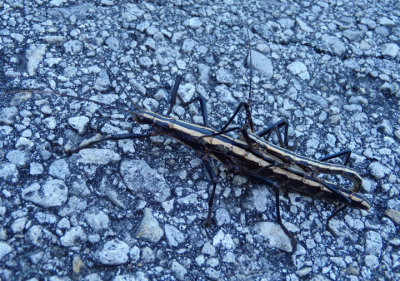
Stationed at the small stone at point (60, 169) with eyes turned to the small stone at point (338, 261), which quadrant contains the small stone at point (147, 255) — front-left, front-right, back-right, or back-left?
front-right

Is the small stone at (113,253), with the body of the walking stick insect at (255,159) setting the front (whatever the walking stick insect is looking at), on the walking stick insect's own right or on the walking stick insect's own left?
on the walking stick insect's own left

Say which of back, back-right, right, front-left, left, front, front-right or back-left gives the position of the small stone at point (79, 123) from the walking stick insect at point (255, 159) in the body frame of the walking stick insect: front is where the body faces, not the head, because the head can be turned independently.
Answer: front-left

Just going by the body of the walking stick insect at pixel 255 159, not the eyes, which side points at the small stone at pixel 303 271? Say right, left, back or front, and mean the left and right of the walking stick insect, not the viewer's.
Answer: back

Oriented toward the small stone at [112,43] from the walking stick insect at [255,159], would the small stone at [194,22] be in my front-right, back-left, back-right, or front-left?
front-right

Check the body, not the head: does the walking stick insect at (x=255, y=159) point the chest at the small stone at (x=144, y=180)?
no

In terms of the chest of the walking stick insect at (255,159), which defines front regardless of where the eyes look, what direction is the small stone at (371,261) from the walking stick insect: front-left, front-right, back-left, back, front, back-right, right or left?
back

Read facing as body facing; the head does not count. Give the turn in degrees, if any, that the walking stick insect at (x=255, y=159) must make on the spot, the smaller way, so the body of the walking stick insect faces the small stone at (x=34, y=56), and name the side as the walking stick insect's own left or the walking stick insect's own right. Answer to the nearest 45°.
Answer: approximately 45° to the walking stick insect's own left

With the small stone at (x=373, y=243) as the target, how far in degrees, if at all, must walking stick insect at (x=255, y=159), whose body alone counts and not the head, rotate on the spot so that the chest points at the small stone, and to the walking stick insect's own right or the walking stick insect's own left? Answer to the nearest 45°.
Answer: approximately 180°

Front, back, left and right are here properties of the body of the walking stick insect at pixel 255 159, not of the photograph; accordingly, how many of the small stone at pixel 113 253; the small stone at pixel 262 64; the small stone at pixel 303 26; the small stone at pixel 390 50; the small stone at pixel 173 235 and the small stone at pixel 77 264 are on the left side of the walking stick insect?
3

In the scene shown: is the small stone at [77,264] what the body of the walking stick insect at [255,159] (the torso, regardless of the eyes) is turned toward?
no

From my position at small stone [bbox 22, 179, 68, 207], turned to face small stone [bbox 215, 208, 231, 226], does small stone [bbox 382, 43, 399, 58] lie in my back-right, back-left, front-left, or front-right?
front-left

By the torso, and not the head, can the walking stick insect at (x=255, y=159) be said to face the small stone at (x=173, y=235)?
no

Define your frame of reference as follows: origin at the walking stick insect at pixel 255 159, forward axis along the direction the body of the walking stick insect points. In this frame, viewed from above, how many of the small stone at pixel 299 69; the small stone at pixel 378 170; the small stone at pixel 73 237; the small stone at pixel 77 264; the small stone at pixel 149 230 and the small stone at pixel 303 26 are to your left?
3

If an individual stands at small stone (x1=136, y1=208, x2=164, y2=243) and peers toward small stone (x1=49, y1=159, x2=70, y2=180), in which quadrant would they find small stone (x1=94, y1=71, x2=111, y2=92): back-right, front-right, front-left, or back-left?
front-right

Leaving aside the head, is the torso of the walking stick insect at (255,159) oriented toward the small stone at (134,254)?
no

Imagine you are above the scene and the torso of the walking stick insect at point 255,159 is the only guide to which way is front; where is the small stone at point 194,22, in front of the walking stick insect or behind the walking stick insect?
in front

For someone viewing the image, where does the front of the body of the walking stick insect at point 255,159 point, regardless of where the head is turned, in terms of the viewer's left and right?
facing away from the viewer and to the left of the viewer
